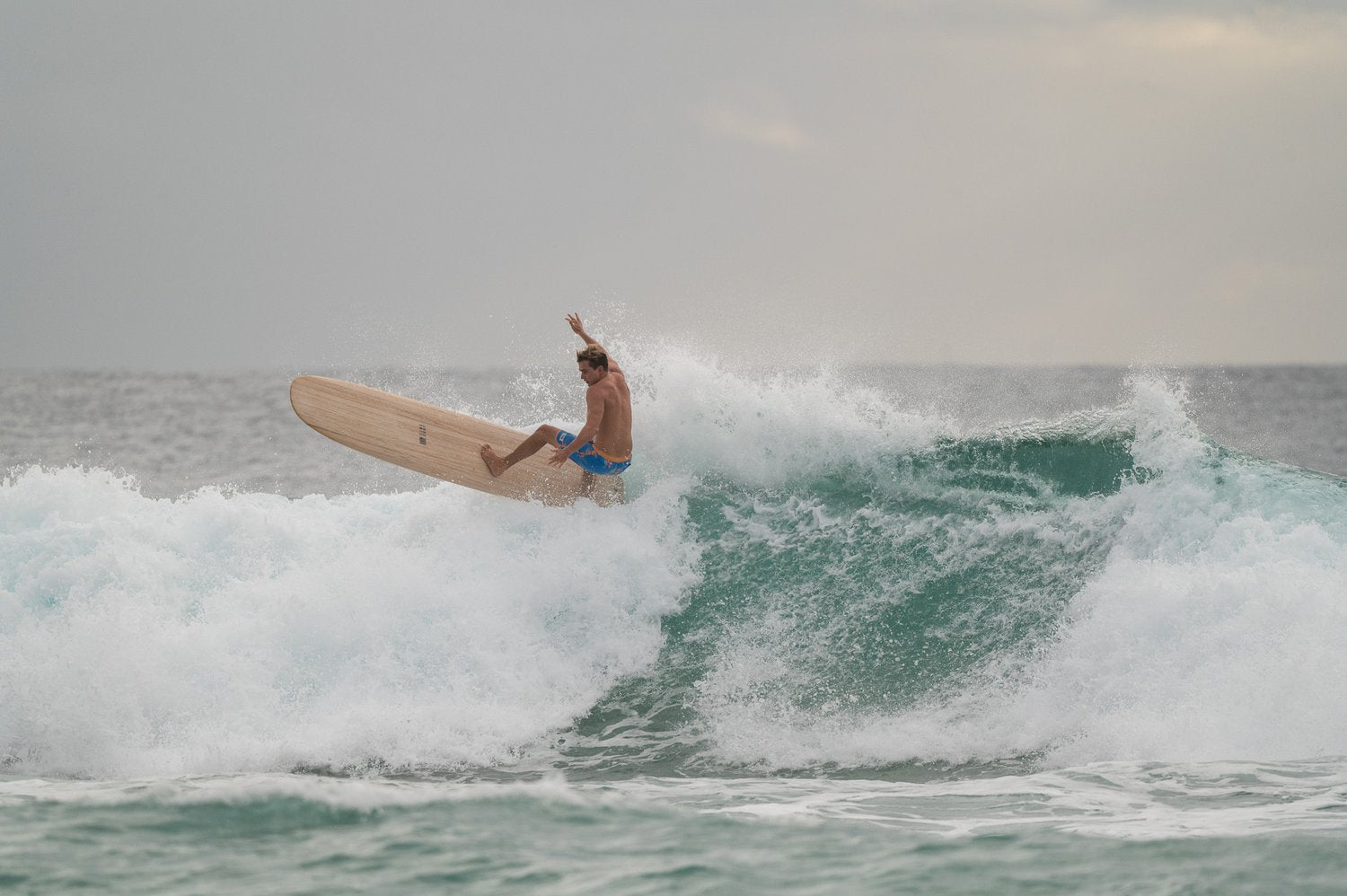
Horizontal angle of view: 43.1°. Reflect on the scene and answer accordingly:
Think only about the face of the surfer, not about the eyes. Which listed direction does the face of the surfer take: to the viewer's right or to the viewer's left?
to the viewer's left

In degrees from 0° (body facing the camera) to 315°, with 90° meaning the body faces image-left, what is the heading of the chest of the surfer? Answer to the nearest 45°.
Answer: approximately 135°
